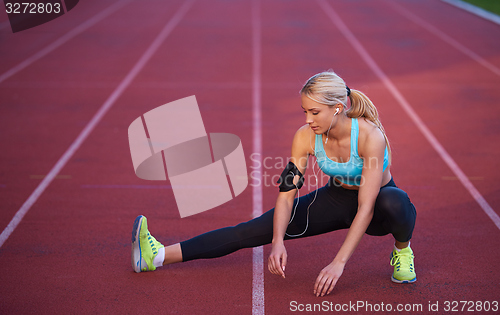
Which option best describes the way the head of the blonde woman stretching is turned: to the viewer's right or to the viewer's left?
to the viewer's left

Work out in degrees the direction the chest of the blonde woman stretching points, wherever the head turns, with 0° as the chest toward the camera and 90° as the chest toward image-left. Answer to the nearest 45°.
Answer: approximately 45°
